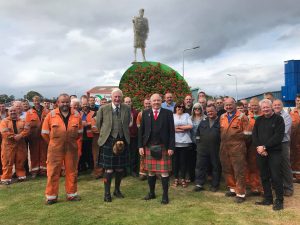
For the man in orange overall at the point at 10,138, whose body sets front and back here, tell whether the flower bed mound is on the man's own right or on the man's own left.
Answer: on the man's own left

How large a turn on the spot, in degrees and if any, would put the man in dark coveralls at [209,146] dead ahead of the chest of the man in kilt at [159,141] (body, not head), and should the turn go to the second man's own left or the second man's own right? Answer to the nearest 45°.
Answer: approximately 135° to the second man's own left

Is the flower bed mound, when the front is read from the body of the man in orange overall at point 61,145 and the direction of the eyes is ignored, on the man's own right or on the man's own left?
on the man's own left

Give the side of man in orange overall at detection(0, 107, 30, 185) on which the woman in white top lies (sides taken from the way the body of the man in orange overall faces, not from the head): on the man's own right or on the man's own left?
on the man's own left

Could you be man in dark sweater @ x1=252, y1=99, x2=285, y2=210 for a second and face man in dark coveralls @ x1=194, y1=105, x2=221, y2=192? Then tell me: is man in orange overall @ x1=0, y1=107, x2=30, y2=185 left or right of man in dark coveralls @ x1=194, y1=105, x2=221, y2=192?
left

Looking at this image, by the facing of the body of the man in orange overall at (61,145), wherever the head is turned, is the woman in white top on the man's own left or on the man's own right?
on the man's own left

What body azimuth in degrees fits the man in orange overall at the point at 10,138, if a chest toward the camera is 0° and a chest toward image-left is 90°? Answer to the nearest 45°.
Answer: approximately 0°

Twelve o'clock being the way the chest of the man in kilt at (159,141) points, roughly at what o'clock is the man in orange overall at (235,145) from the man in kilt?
The man in orange overall is roughly at 9 o'clock from the man in kilt.

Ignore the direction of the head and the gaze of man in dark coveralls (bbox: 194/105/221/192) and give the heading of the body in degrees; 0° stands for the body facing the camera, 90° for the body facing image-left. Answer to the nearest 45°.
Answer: approximately 0°

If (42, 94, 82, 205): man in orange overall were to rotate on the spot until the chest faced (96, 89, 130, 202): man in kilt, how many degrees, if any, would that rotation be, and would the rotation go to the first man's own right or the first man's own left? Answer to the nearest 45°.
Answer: approximately 90° to the first man's own left

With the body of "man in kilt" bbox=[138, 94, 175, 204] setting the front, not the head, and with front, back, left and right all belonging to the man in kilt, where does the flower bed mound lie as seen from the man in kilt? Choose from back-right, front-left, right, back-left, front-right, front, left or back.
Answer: back
